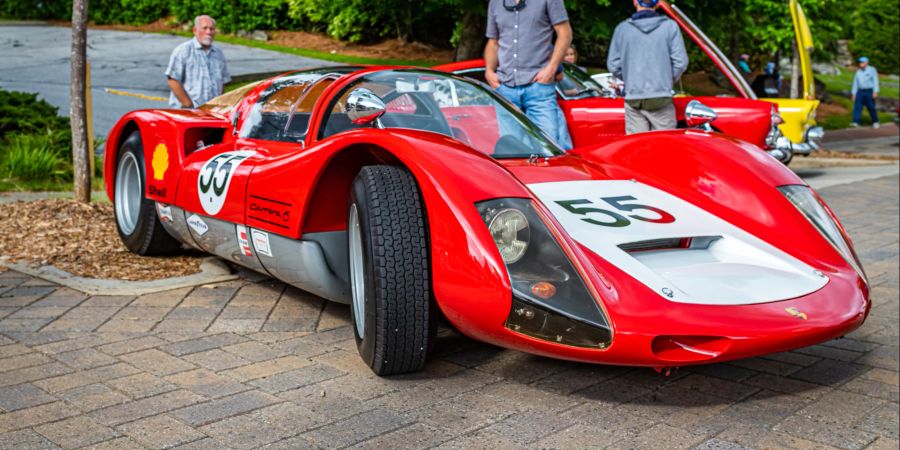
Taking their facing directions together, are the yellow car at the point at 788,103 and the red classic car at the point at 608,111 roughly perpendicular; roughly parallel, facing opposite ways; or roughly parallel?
roughly parallel

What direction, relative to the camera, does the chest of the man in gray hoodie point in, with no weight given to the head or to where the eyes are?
away from the camera

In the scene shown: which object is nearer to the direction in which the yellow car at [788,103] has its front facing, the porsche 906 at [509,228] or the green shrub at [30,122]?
the porsche 906

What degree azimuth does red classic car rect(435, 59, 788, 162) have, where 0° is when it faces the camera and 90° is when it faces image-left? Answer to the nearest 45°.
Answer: approximately 315°

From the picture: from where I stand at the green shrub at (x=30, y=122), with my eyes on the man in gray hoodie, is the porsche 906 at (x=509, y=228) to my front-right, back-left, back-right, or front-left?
front-right

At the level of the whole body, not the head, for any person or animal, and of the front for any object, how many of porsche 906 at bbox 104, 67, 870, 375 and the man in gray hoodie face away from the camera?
1

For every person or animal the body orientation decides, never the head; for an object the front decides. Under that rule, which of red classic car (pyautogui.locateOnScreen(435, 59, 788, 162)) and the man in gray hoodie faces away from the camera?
the man in gray hoodie

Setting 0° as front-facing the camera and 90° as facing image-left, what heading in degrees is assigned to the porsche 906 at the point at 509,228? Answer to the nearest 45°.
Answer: approximately 315°

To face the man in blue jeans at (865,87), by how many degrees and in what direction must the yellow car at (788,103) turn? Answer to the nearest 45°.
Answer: approximately 135° to its left

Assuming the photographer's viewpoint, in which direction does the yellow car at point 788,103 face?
facing the viewer and to the right of the viewer

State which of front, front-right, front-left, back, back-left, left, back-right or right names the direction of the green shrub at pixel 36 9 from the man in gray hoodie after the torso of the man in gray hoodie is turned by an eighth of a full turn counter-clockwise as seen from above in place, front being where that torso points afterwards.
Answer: front
